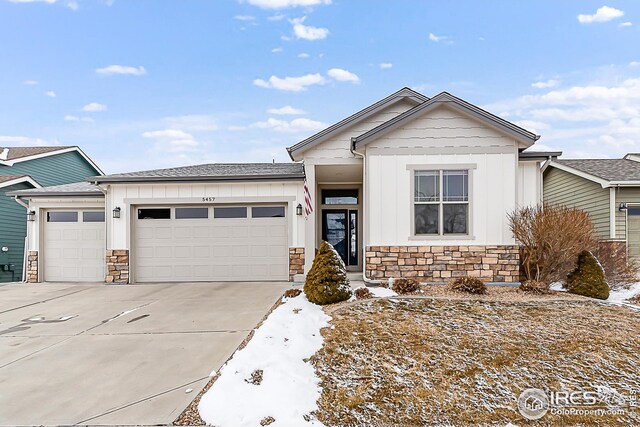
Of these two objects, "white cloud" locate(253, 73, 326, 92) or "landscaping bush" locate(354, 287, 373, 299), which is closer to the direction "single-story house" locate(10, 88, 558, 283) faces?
the landscaping bush

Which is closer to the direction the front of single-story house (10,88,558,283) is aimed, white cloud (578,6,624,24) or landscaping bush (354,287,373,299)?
the landscaping bush

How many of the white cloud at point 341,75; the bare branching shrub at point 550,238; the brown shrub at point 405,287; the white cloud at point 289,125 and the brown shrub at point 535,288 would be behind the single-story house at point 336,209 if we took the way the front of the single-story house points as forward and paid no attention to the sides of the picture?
2

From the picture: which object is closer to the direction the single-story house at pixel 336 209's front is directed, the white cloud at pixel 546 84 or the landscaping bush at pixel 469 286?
the landscaping bush

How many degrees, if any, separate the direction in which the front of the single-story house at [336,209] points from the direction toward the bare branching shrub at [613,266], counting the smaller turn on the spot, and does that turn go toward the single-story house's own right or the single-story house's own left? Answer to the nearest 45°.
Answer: approximately 90° to the single-story house's own left

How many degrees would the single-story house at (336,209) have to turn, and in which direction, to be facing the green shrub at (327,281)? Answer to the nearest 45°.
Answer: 0° — it already faces it

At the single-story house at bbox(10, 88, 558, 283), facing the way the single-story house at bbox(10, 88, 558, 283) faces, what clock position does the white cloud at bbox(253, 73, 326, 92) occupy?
The white cloud is roughly at 6 o'clock from the single-story house.

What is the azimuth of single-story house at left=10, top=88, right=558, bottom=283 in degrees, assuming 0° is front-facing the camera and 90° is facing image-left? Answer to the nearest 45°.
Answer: approximately 0°

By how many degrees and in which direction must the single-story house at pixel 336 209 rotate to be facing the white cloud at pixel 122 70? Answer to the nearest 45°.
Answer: approximately 135° to its right

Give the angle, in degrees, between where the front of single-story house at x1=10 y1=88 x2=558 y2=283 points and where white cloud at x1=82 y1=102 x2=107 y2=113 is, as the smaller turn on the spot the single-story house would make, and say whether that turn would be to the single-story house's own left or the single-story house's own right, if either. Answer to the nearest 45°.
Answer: approximately 135° to the single-story house's own right

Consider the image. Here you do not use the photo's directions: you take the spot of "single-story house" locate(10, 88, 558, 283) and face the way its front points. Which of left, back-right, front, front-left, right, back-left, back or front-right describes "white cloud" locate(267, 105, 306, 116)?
back

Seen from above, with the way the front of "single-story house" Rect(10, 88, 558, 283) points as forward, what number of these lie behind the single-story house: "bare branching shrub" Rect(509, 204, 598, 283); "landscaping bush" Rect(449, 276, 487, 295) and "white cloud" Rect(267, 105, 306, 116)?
1

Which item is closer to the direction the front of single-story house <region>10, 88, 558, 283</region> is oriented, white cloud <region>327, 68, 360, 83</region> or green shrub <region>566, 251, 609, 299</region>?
the green shrub

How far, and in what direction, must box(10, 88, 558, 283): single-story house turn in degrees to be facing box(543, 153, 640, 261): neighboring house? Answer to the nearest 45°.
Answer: approximately 90° to its left
